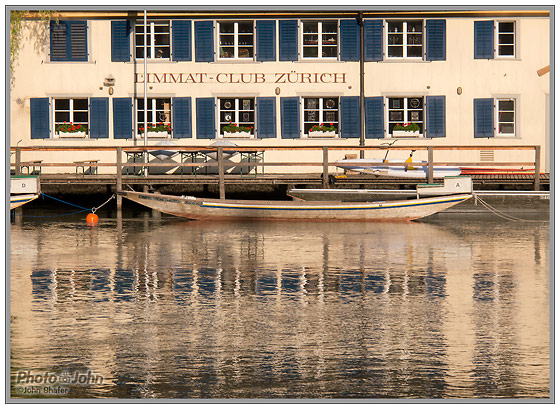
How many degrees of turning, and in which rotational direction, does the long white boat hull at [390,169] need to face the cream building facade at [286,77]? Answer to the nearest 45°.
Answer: approximately 45° to its right

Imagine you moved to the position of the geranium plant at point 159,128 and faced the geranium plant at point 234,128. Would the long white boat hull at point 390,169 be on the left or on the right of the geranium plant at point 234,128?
right

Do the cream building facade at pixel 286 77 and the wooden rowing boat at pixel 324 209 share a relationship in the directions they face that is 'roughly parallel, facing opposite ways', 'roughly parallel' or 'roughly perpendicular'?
roughly perpendicular

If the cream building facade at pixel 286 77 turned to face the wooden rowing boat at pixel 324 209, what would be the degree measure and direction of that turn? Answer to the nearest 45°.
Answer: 0° — it already faces it

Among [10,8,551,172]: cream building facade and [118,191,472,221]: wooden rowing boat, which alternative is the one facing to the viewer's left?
the wooden rowing boat

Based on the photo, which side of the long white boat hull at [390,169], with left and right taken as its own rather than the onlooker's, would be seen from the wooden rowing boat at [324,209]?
left

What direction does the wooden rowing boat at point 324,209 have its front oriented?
to the viewer's left

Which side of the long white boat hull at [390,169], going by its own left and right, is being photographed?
left

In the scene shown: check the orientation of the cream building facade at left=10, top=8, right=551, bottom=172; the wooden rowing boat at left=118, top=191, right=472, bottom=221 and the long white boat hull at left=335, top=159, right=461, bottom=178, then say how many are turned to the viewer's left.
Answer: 2

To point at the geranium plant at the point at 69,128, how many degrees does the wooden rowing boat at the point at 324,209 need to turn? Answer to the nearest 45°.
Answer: approximately 45° to its right
